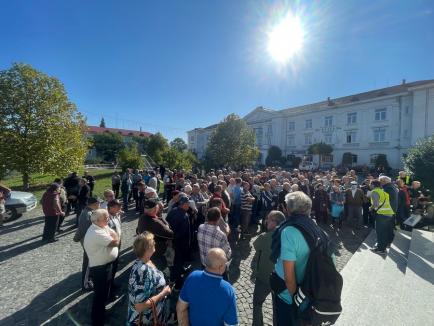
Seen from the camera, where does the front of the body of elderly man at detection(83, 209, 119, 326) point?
to the viewer's right

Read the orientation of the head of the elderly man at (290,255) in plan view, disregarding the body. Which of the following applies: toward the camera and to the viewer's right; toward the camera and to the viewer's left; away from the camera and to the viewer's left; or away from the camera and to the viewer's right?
away from the camera and to the viewer's left

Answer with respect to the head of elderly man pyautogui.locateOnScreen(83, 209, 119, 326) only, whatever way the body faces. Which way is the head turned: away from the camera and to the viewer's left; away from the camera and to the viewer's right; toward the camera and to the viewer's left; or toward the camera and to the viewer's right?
toward the camera and to the viewer's right

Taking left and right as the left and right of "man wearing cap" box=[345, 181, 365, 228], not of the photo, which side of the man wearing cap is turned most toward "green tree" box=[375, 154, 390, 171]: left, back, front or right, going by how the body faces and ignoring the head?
back

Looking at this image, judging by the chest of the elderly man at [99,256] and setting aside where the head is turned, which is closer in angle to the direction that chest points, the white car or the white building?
the white building

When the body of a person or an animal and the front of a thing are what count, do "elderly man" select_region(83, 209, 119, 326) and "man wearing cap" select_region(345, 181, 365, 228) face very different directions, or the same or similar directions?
very different directions

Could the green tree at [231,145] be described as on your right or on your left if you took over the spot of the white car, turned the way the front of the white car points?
on your left

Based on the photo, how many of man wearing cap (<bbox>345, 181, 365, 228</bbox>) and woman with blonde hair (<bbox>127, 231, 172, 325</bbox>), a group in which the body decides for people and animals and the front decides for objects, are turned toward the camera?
1

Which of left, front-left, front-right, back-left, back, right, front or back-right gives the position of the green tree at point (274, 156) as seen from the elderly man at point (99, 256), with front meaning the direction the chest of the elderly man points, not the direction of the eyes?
front-left

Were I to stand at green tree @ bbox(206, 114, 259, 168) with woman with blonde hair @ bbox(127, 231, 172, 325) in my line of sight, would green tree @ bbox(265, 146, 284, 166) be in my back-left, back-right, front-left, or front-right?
back-left

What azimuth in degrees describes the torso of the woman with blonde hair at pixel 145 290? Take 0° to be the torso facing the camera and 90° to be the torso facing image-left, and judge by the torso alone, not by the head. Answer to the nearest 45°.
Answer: approximately 270°

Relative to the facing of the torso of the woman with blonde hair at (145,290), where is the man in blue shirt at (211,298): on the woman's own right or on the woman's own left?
on the woman's own right
